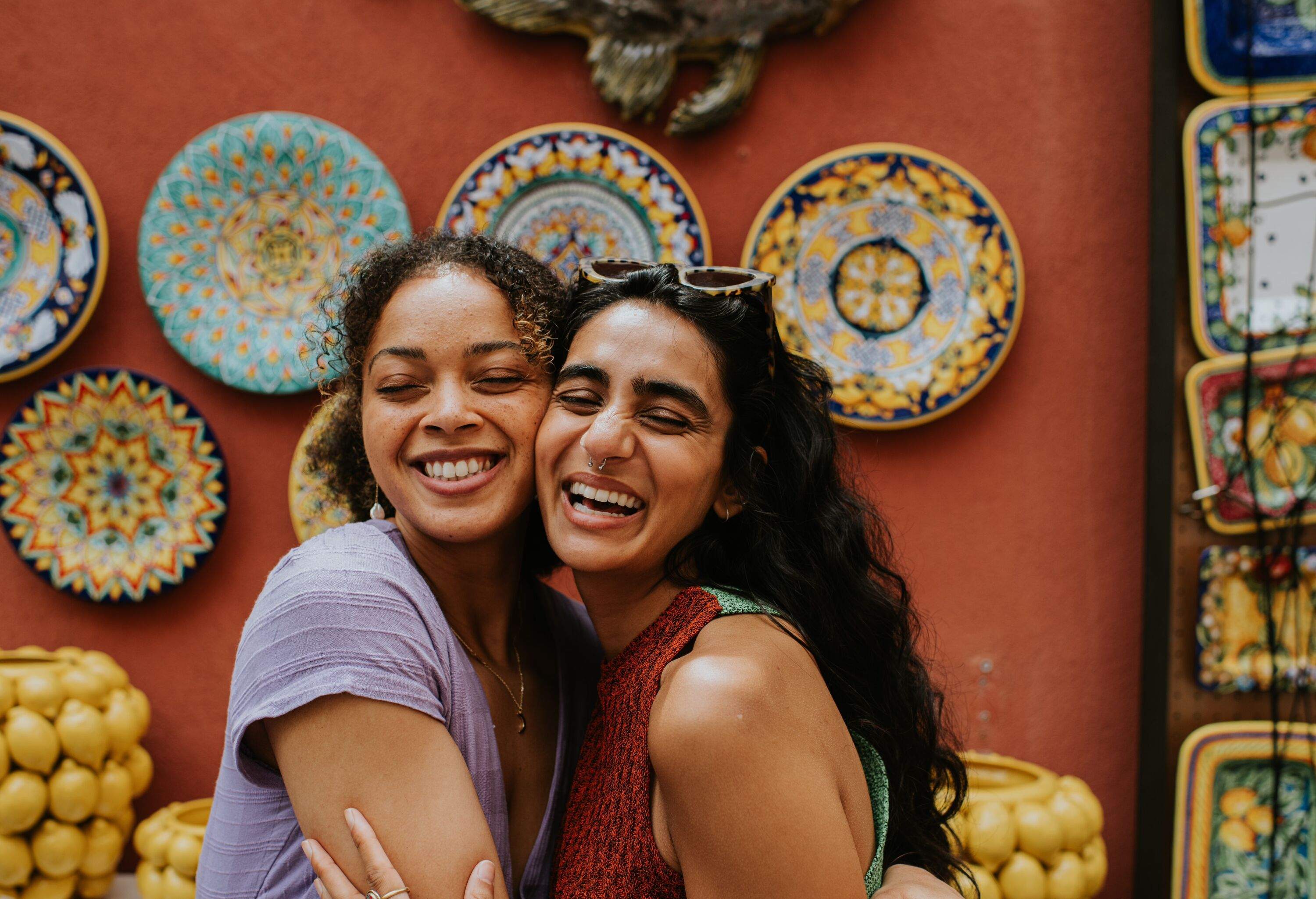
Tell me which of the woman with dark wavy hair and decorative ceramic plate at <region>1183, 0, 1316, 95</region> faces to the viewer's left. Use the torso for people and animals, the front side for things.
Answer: the woman with dark wavy hair

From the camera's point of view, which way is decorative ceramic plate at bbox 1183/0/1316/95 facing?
toward the camera

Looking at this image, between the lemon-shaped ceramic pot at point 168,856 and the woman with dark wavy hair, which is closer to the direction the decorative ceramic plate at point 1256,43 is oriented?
the woman with dark wavy hair

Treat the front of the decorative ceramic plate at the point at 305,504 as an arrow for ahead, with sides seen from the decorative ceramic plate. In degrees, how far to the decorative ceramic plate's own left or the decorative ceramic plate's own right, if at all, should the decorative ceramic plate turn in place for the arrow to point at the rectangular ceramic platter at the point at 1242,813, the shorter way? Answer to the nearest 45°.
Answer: approximately 45° to the decorative ceramic plate's own left

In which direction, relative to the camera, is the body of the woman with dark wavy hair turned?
to the viewer's left

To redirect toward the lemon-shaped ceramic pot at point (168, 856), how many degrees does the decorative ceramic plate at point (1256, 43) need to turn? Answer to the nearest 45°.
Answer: approximately 45° to its right

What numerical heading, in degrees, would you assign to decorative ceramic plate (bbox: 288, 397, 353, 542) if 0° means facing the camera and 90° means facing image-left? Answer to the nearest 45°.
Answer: approximately 0°

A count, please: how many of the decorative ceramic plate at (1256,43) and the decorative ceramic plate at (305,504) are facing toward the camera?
2

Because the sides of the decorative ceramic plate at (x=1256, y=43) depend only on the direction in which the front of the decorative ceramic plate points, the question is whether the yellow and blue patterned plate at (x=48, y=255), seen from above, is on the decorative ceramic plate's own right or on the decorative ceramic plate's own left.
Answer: on the decorative ceramic plate's own right

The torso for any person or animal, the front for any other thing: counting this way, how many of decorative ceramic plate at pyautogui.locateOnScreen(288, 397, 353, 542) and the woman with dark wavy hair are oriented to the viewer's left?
1
